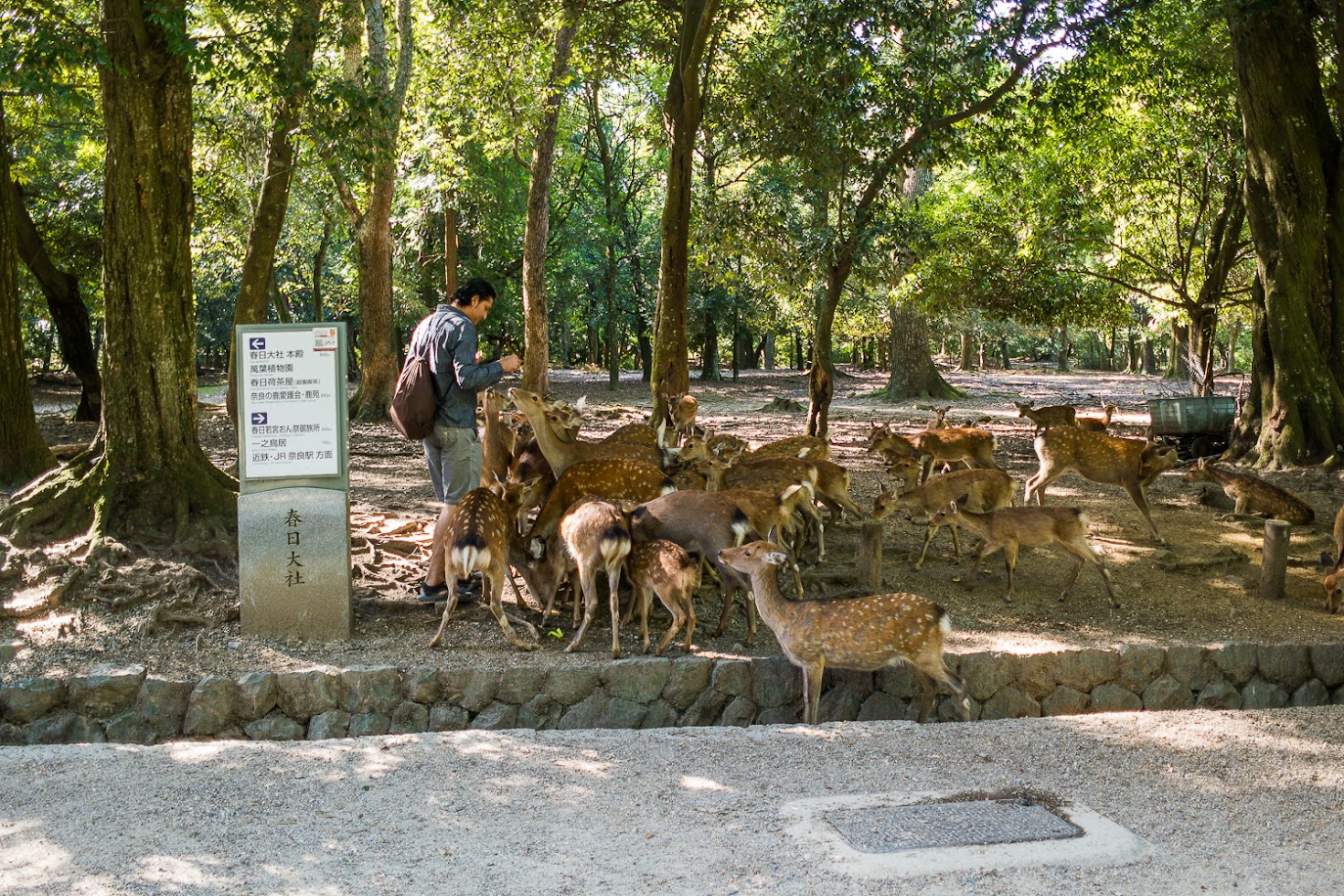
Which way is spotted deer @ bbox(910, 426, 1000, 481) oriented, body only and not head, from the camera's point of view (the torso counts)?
to the viewer's left

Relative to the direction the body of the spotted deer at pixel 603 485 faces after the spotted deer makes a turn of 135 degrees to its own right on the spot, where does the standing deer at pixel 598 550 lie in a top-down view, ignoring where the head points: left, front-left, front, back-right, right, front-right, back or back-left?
back-right

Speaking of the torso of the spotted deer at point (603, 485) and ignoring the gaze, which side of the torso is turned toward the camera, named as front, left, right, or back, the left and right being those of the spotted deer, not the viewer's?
left

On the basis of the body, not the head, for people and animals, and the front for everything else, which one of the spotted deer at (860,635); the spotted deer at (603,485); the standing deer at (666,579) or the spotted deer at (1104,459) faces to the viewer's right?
the spotted deer at (1104,459)

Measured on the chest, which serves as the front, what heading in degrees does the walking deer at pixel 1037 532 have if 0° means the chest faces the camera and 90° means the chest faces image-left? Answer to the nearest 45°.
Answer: approximately 90°

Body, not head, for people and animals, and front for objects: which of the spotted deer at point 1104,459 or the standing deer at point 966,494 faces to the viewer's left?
the standing deer

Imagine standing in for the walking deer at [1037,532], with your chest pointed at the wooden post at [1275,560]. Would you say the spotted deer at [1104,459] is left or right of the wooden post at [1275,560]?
left

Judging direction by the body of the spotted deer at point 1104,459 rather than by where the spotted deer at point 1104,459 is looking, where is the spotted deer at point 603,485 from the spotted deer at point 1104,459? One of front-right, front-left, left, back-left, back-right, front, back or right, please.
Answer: back-right

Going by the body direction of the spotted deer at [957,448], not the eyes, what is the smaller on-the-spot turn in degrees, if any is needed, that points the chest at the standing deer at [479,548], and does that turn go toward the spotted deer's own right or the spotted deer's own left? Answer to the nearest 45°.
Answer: approximately 45° to the spotted deer's own left

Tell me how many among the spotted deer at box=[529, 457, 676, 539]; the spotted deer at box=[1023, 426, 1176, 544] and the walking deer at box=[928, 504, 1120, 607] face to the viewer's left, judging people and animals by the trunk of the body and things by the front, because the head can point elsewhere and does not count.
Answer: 2

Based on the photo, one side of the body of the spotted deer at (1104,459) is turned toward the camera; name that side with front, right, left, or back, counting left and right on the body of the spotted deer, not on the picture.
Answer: right

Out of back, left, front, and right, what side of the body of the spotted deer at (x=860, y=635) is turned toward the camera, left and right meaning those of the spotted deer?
left

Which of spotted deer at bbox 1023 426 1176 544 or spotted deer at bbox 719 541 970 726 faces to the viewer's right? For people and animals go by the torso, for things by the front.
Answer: spotted deer at bbox 1023 426 1176 544

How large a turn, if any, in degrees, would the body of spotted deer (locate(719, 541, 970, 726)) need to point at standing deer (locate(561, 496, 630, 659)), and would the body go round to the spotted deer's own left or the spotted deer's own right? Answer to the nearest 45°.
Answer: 0° — it already faces it

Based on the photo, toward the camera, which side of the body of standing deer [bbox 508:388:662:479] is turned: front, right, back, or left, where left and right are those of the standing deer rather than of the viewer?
left

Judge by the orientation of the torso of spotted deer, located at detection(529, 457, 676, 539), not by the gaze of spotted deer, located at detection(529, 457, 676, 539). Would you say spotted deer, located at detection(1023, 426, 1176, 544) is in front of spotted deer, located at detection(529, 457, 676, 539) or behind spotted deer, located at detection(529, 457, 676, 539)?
behind

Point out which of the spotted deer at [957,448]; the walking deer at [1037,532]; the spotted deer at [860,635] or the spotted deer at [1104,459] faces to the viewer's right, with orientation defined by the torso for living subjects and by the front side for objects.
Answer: the spotted deer at [1104,459]
